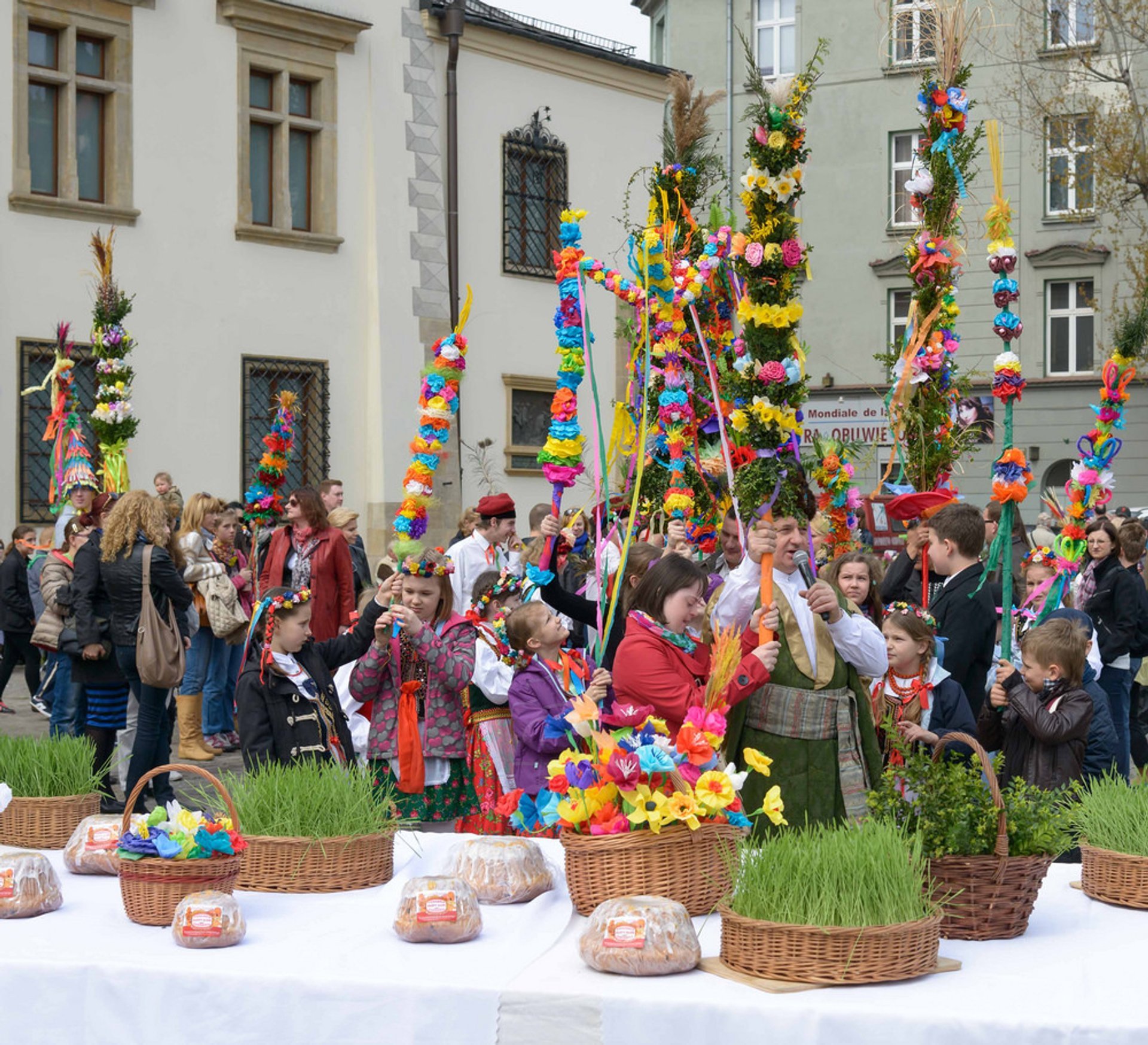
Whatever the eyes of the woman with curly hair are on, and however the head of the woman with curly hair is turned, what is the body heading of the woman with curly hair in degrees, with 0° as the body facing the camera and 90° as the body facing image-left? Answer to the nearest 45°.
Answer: approximately 225°

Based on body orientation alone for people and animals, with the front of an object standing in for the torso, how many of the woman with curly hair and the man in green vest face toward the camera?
1

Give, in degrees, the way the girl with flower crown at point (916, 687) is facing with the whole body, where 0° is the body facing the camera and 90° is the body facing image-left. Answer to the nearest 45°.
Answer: approximately 45°

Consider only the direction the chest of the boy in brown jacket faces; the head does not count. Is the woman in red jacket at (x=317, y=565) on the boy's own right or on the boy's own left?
on the boy's own right

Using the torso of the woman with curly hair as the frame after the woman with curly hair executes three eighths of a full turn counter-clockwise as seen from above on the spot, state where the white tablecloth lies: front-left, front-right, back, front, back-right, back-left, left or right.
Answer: left

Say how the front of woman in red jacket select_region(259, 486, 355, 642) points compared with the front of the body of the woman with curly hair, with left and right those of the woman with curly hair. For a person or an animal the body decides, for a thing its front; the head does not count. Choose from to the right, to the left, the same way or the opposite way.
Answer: the opposite way

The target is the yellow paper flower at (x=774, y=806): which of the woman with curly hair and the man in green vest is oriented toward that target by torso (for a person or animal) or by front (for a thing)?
the man in green vest

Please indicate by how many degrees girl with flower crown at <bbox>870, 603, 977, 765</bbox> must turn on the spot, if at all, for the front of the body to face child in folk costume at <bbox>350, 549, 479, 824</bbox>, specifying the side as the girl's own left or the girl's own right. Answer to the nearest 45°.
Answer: approximately 45° to the girl's own right

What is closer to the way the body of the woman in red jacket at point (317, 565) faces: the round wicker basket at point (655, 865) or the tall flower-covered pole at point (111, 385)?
the round wicker basket

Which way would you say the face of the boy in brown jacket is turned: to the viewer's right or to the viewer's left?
to the viewer's left

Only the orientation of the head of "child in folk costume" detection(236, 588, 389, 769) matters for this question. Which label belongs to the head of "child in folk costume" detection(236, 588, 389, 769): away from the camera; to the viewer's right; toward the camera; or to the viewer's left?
to the viewer's right
